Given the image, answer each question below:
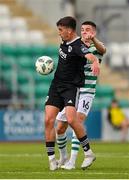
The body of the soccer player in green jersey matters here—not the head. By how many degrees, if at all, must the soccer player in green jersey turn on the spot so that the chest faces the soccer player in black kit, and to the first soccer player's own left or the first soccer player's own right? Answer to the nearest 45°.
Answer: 0° — they already face them

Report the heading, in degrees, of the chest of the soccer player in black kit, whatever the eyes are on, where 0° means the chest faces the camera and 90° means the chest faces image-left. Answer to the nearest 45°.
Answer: approximately 45°

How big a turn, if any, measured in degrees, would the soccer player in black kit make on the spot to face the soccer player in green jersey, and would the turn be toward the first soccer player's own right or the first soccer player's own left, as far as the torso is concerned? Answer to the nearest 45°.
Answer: approximately 180°

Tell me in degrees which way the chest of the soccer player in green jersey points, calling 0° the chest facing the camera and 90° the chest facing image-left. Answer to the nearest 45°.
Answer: approximately 45°
